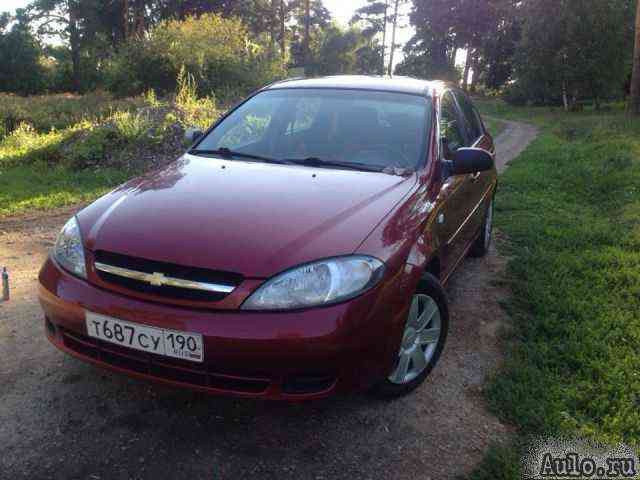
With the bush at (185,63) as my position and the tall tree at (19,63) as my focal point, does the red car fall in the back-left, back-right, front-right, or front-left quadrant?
back-left

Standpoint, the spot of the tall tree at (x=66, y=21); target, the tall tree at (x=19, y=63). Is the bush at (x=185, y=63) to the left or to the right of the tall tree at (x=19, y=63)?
left

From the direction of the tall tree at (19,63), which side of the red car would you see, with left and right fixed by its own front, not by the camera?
right

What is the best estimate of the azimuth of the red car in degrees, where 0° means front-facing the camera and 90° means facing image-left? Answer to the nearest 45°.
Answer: approximately 45°

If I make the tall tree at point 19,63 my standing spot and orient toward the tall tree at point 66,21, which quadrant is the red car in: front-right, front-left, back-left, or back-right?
back-right

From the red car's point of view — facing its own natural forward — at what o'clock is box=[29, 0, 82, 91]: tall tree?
The tall tree is roughly at 4 o'clock from the red car.

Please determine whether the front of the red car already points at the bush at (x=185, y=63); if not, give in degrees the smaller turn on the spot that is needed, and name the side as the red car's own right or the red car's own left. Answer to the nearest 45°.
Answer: approximately 135° to the red car's own right
